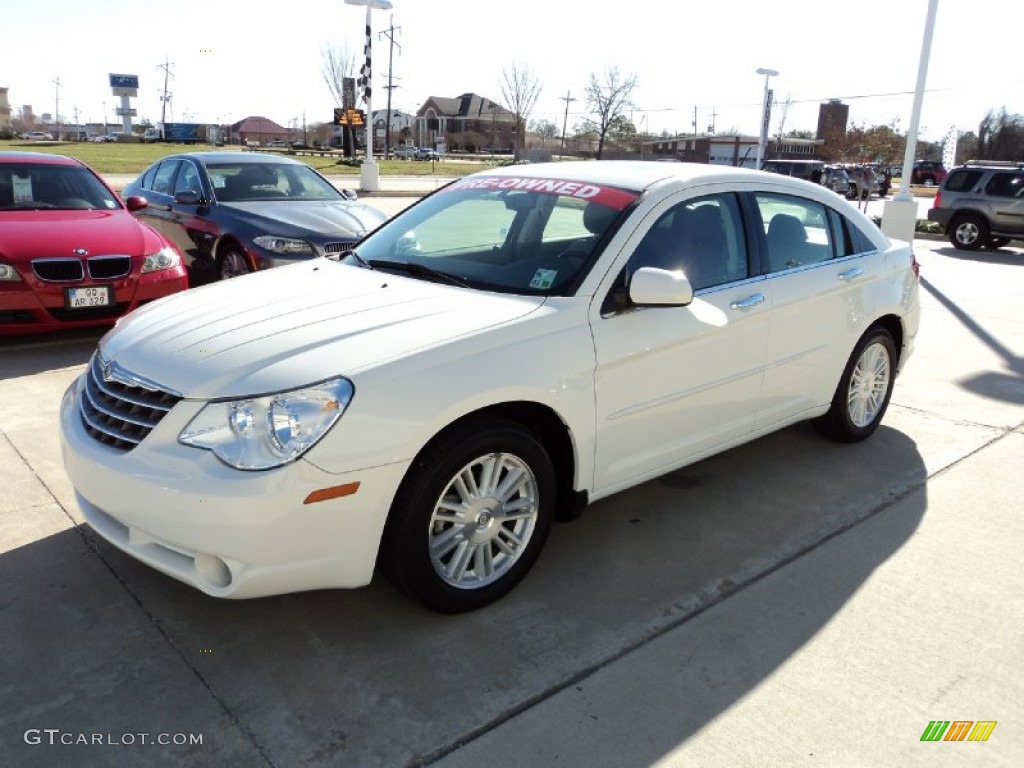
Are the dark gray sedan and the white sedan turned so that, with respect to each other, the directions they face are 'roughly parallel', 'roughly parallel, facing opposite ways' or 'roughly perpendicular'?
roughly perpendicular

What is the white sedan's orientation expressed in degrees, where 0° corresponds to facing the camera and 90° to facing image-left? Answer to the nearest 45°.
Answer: approximately 45°

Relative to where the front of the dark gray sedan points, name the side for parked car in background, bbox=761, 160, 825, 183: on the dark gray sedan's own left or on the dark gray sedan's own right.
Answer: on the dark gray sedan's own left

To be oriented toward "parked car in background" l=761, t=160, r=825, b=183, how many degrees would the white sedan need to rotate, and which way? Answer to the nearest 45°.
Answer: approximately 135° to its right

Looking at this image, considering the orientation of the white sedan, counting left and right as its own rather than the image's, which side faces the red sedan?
right

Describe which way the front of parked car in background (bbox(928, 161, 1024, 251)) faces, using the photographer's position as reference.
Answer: facing to the right of the viewer

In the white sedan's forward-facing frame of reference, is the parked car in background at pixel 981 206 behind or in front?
behind

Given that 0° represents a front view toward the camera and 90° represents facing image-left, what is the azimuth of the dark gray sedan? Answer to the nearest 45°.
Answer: approximately 315°
